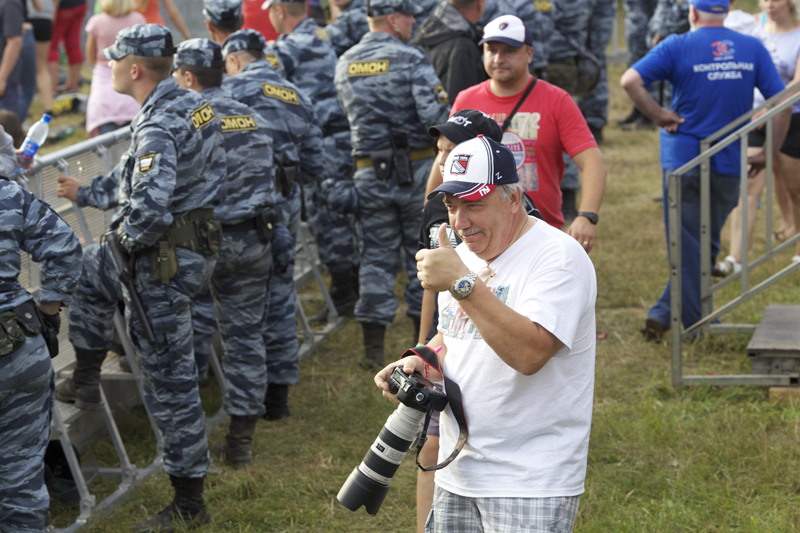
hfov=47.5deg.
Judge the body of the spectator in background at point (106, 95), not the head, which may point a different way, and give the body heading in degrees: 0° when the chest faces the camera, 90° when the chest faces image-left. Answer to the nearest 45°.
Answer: approximately 180°

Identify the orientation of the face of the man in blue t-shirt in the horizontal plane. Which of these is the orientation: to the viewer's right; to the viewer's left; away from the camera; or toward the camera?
away from the camera

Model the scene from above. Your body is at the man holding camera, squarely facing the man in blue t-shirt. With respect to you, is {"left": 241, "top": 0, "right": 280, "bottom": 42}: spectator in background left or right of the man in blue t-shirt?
left

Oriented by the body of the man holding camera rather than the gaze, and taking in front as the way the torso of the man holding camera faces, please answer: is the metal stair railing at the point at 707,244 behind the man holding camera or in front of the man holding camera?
behind

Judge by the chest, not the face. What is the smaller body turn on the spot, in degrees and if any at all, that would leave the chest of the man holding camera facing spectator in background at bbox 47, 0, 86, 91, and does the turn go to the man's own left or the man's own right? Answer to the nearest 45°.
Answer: approximately 90° to the man's own right

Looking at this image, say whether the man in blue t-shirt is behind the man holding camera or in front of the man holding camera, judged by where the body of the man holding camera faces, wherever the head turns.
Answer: behind

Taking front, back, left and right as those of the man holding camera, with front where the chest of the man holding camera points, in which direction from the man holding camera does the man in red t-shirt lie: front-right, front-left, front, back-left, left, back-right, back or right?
back-right

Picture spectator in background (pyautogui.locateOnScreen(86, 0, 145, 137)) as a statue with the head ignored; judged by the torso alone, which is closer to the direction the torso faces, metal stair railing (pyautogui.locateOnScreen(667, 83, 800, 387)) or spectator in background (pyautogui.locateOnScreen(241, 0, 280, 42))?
the spectator in background

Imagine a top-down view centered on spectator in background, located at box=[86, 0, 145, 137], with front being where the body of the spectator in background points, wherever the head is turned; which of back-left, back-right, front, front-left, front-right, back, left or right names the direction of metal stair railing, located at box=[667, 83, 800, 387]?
back-right
